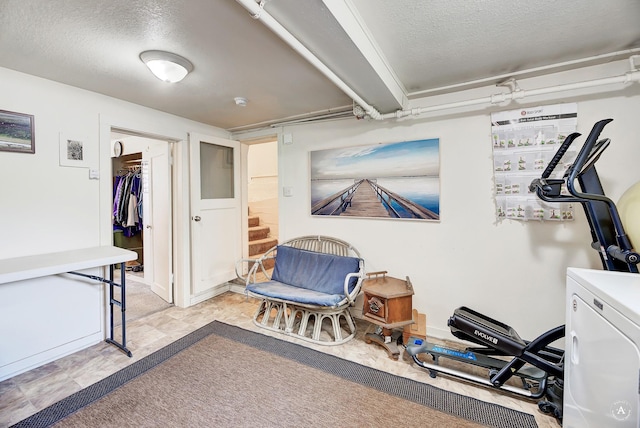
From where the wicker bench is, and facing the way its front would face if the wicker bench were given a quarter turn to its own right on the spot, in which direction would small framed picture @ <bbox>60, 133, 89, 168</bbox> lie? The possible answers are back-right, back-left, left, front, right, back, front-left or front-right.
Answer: front-left

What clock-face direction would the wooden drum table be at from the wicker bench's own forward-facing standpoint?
The wooden drum table is roughly at 9 o'clock from the wicker bench.

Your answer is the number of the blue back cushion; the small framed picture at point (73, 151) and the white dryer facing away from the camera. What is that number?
0

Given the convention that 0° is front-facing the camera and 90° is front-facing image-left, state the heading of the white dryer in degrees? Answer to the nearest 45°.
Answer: approximately 45°

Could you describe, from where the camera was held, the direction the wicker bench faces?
facing the viewer and to the left of the viewer

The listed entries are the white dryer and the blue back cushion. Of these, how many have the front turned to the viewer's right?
0

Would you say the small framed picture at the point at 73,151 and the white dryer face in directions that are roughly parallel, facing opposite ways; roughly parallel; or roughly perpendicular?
roughly parallel, facing opposite ways

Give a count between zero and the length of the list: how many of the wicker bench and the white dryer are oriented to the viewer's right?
0

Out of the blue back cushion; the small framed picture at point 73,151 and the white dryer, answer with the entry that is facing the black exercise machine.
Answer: the small framed picture

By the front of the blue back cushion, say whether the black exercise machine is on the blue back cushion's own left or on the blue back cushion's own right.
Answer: on the blue back cushion's own left

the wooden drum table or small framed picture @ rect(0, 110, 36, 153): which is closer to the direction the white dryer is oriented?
the small framed picture

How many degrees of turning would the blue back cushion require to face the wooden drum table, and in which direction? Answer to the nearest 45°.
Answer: approximately 90° to its left

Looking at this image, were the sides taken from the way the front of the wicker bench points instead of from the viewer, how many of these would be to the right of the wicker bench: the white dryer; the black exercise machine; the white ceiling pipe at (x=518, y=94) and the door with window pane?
1

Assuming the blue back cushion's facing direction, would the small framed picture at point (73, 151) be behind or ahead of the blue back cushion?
ahead
